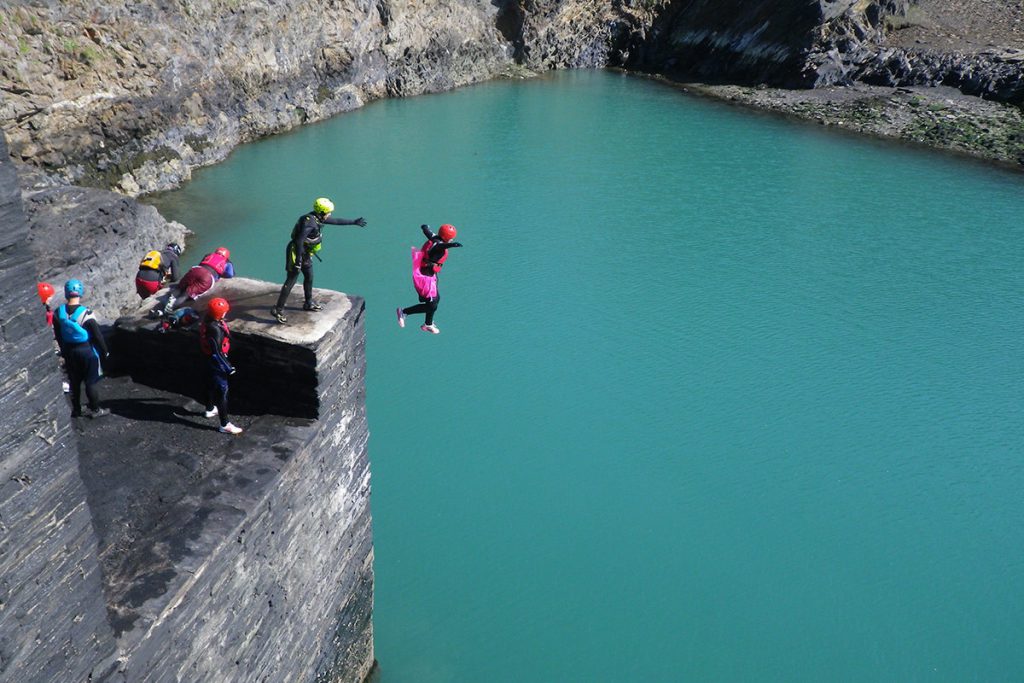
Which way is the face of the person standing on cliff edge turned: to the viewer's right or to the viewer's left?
to the viewer's right

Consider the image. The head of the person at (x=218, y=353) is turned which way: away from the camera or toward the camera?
away from the camera

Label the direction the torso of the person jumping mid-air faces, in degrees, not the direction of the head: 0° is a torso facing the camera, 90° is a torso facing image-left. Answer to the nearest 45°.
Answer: approximately 270°

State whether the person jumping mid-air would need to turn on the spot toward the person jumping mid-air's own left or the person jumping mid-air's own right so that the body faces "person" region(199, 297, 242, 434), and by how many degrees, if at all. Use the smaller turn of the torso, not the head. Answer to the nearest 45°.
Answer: approximately 135° to the person jumping mid-air's own right

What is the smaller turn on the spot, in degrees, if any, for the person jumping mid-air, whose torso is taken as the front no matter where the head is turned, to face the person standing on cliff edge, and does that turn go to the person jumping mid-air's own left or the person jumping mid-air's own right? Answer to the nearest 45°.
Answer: approximately 135° to the person jumping mid-air's own right

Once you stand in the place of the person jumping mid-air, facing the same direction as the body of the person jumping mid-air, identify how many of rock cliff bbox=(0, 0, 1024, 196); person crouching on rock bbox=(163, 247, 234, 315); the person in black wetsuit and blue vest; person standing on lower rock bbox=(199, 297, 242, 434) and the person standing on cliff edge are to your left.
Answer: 1

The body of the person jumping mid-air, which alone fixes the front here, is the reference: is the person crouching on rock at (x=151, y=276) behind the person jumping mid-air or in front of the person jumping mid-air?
behind

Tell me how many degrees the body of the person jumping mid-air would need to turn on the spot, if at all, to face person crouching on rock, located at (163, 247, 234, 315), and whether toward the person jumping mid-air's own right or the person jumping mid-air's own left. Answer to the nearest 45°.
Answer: approximately 135° to the person jumping mid-air's own right

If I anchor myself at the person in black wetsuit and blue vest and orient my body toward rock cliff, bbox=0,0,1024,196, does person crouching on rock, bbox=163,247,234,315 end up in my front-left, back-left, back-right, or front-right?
front-right

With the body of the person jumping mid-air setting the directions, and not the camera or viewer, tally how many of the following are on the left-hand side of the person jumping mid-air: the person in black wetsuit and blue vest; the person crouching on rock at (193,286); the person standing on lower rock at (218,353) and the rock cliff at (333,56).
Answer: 1

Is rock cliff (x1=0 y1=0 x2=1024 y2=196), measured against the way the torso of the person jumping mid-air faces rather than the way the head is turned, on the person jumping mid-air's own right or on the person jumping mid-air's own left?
on the person jumping mid-air's own left
